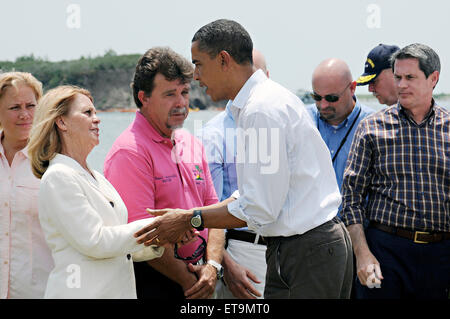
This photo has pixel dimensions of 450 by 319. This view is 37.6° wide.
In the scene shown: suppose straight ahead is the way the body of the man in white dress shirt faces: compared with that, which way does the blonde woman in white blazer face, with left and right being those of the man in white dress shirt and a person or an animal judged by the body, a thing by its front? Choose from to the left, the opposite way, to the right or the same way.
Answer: the opposite way

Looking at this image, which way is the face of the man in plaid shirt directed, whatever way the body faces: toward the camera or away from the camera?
toward the camera

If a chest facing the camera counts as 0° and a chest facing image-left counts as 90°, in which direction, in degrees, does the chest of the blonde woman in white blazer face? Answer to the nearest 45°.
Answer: approximately 270°

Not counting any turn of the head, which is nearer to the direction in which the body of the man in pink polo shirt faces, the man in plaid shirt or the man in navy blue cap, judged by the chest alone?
the man in plaid shirt

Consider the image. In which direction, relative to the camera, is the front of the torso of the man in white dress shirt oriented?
to the viewer's left

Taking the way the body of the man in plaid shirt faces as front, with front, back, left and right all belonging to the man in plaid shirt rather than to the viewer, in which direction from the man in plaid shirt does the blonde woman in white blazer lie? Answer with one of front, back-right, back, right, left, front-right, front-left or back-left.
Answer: front-right

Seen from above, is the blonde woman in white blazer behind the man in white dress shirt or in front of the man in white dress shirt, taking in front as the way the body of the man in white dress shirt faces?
in front

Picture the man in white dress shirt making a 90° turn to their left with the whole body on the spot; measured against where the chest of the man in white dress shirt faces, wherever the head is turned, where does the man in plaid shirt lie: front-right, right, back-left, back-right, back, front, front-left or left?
back-left

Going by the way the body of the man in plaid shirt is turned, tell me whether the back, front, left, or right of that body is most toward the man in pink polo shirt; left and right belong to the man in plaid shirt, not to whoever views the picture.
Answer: right

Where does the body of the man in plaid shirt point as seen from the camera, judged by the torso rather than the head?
toward the camera

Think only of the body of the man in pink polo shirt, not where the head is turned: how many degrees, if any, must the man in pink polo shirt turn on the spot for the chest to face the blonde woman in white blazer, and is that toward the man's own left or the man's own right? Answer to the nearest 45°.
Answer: approximately 90° to the man's own right
